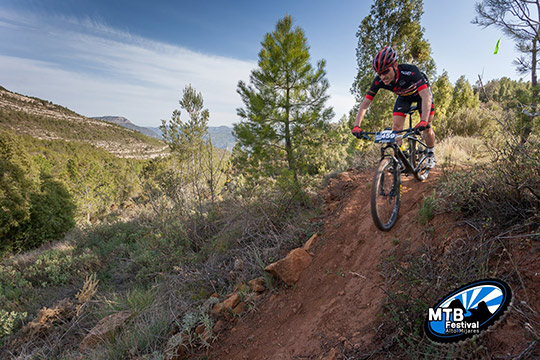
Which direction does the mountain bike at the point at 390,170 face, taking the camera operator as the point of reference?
facing the viewer and to the left of the viewer

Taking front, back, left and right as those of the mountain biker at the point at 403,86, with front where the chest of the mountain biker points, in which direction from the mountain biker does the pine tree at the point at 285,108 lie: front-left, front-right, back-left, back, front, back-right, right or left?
right

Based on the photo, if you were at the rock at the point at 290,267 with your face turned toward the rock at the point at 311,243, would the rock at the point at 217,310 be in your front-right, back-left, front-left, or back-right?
back-left

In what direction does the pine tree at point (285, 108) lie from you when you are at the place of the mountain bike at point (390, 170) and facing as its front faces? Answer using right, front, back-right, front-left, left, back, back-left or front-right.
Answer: right

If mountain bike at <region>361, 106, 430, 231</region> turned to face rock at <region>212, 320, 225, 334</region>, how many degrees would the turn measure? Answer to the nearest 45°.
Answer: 0° — it already faces it

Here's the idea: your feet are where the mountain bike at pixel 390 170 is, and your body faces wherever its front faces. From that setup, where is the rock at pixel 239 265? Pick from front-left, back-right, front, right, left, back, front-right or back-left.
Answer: front-right

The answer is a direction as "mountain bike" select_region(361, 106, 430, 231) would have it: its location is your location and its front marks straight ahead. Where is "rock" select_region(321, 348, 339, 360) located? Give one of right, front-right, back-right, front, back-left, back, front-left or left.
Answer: front-left

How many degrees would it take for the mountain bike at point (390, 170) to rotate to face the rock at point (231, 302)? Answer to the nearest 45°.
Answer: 0° — it already faces it
